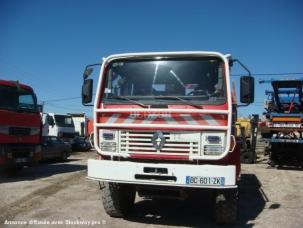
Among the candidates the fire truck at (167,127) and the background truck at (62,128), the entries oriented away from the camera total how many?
0

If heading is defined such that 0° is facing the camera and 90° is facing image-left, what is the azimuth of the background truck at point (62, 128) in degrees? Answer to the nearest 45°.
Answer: approximately 315°

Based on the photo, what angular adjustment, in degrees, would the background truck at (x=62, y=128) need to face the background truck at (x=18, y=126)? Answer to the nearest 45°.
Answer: approximately 45° to its right

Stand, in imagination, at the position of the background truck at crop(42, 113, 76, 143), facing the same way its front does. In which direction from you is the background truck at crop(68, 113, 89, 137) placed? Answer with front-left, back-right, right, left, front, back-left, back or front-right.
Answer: back-left
